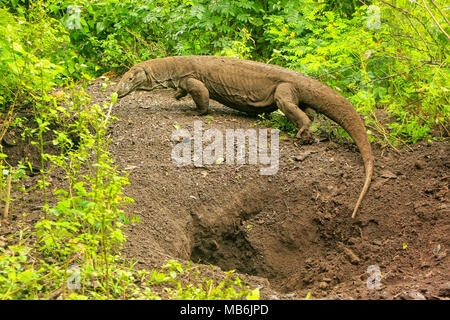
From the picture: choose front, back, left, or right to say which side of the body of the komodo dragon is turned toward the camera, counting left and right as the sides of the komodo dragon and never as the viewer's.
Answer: left

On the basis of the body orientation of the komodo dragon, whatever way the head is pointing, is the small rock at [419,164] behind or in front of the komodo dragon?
behind

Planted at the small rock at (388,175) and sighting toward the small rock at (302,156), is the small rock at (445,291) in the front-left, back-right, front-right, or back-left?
back-left

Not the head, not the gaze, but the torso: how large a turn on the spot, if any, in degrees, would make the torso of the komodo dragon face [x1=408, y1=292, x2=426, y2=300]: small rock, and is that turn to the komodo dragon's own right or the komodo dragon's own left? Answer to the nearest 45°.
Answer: approximately 90° to the komodo dragon's own left

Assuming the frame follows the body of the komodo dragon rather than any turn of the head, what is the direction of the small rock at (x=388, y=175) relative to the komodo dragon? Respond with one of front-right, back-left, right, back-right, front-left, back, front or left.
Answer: back-left
